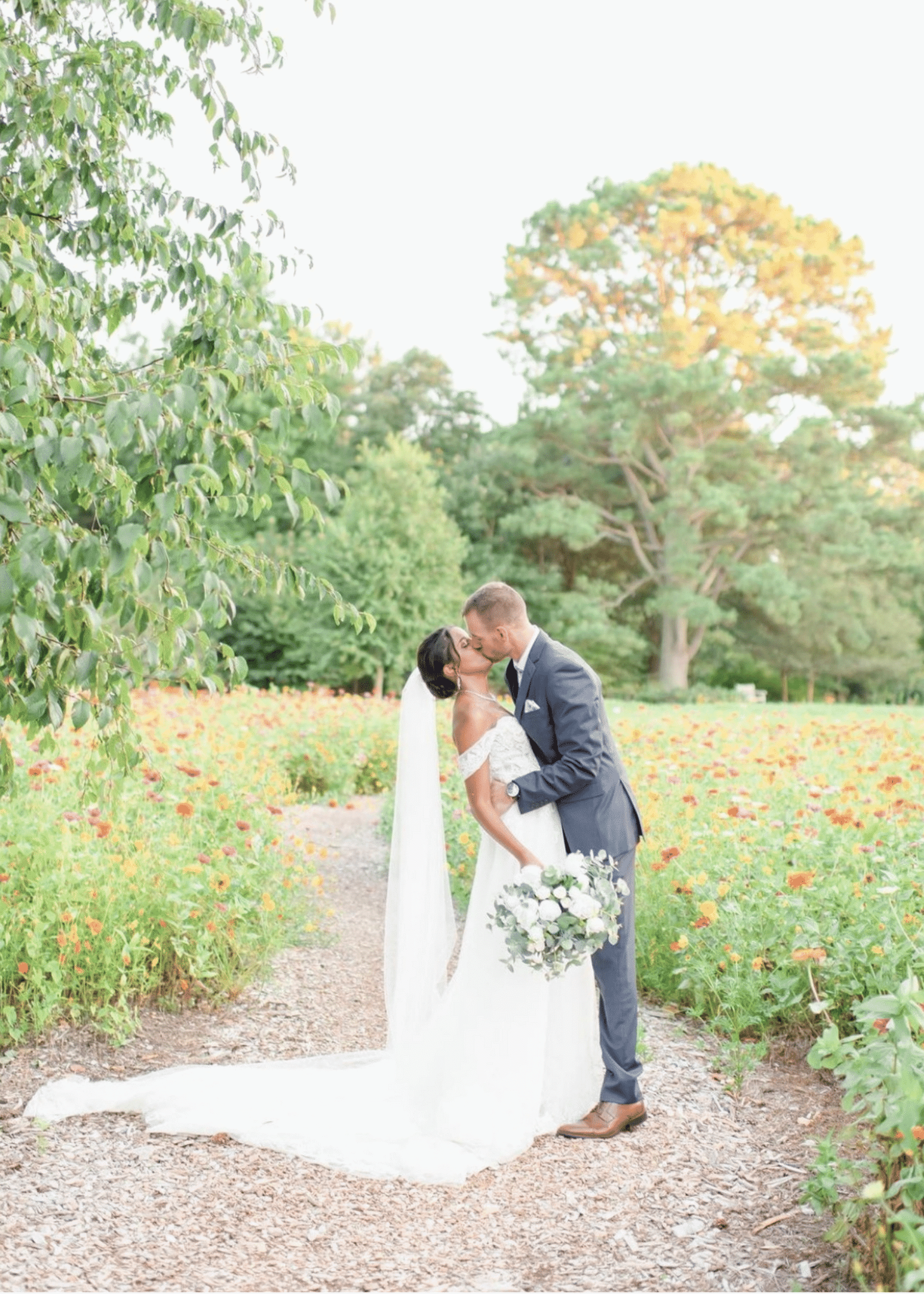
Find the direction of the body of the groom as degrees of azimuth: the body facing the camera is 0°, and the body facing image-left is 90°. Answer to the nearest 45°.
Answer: approximately 90°

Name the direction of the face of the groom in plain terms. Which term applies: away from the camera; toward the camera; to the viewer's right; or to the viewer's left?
to the viewer's left

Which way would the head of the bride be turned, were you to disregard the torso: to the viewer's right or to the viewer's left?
to the viewer's right

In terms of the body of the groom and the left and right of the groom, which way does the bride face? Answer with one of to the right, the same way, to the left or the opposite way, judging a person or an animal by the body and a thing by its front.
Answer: the opposite way

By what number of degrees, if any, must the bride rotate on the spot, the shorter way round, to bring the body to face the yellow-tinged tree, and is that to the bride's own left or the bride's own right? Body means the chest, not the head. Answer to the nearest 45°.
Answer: approximately 90° to the bride's own left

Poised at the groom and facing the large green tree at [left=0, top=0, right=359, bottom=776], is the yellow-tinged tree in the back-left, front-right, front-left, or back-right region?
back-right

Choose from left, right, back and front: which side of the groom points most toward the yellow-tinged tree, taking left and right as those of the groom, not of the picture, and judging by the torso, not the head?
right

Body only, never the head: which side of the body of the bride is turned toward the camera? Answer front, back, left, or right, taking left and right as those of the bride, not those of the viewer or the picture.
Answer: right

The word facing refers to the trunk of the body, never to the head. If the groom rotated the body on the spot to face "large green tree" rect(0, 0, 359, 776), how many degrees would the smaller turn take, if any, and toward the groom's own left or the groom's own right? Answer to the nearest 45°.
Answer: approximately 45° to the groom's own left
